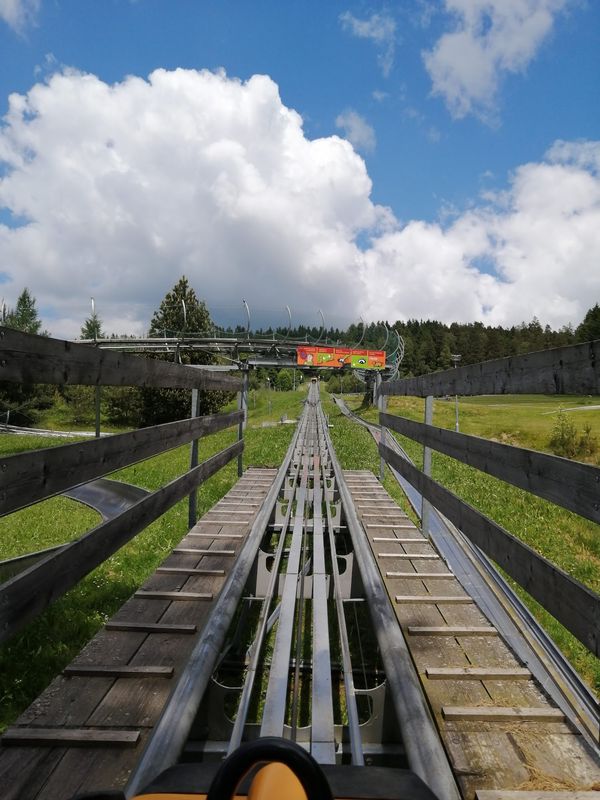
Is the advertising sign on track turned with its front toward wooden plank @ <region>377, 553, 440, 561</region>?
yes

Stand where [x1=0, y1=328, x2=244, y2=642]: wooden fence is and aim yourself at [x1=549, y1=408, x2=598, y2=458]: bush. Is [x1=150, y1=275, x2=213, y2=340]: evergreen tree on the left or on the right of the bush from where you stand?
left

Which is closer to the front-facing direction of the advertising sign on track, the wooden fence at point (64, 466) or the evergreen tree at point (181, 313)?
the wooden fence

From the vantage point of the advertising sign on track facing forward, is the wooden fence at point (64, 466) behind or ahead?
ahead

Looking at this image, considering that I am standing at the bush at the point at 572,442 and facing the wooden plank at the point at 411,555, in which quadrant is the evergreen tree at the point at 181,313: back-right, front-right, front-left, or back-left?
back-right

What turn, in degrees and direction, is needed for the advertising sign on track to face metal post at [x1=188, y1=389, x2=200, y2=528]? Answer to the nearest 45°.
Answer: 0° — it already faces it

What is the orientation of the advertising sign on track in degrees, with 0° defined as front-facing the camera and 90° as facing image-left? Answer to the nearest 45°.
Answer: approximately 0°

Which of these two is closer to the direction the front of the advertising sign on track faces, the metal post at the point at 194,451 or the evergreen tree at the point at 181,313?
the metal post

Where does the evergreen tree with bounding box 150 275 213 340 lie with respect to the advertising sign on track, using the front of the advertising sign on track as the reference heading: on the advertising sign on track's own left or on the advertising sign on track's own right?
on the advertising sign on track's own right
